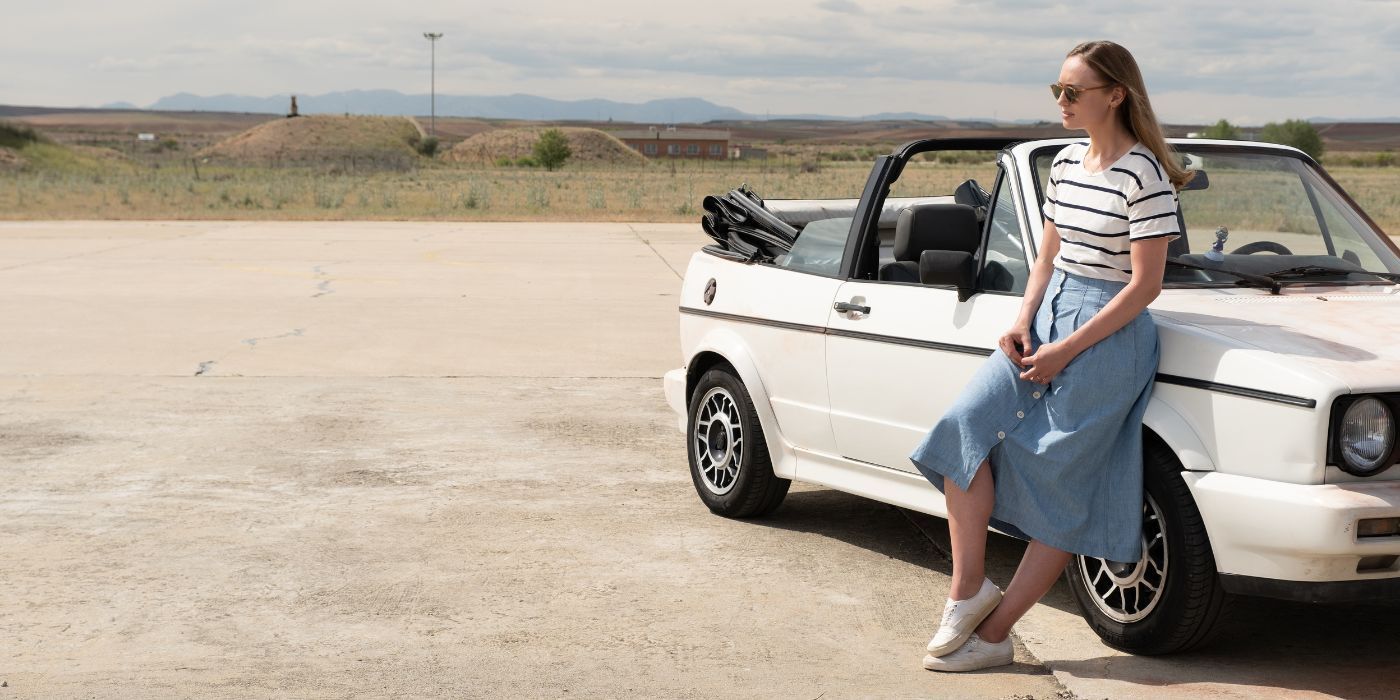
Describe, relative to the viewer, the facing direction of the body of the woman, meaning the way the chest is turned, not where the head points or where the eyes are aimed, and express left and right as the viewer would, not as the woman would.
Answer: facing the viewer and to the left of the viewer

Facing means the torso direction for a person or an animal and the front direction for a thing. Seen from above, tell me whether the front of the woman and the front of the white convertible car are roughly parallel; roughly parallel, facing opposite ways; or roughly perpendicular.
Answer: roughly perpendicular

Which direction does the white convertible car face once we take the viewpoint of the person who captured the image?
facing the viewer and to the right of the viewer
